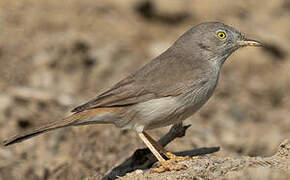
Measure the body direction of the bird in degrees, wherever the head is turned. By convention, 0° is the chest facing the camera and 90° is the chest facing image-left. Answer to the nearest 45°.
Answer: approximately 270°
